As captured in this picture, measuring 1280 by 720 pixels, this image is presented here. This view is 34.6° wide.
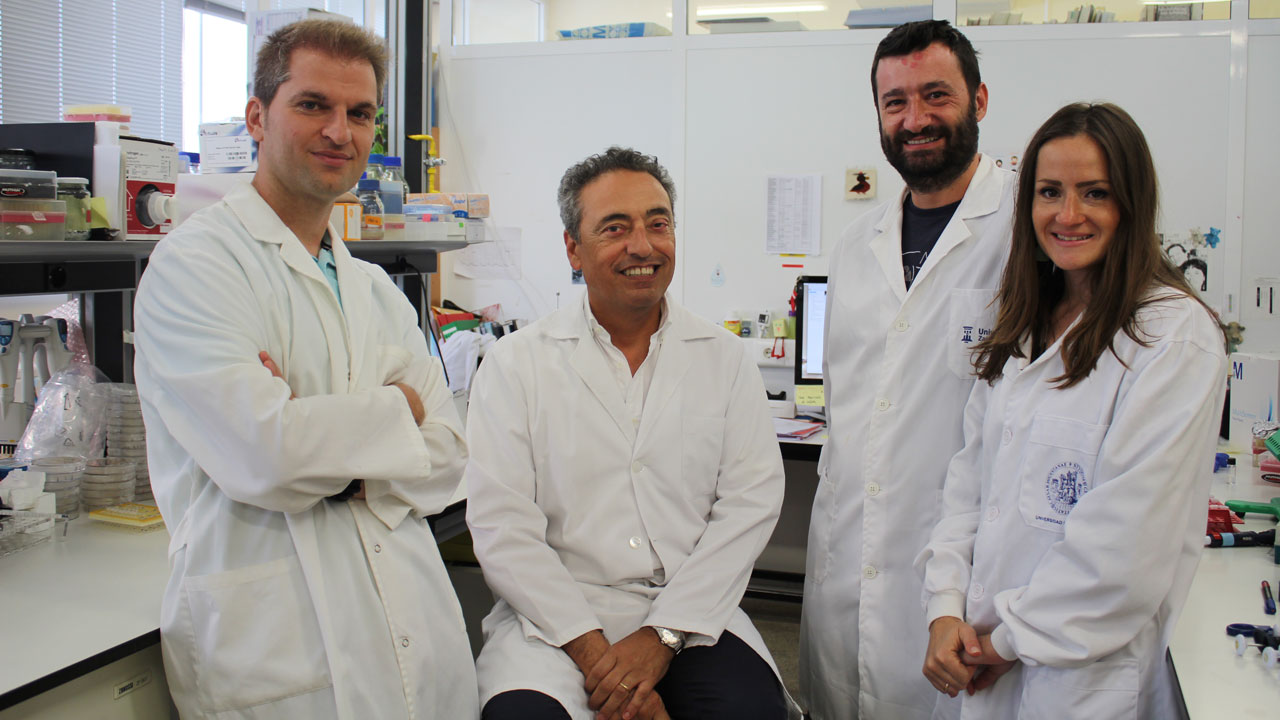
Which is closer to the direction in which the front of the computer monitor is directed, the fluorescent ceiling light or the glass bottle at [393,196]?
the glass bottle

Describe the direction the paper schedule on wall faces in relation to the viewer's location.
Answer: facing the viewer

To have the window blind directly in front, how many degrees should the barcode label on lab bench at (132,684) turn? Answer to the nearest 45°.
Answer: approximately 135° to its left

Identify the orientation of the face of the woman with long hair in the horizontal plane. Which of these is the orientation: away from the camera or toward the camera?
toward the camera

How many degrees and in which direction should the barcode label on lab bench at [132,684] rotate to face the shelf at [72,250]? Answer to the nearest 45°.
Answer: approximately 135° to its left

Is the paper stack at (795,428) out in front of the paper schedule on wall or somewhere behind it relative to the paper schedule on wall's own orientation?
in front

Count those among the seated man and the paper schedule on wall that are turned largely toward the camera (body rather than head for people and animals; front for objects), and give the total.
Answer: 2

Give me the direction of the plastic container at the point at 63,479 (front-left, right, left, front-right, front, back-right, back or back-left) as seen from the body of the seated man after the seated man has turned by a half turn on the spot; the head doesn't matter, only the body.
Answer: left

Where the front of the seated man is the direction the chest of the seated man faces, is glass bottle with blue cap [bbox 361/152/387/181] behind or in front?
behind

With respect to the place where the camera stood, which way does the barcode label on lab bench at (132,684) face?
facing the viewer and to the right of the viewer
